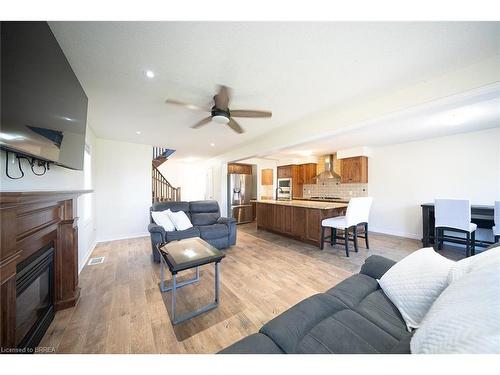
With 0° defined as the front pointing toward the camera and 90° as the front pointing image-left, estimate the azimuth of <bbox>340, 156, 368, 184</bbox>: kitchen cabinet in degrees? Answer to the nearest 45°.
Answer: approximately 45°

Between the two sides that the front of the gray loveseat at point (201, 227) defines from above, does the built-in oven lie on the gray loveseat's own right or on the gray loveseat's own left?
on the gray loveseat's own left

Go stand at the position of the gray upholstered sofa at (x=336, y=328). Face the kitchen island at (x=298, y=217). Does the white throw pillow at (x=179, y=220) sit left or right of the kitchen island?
left

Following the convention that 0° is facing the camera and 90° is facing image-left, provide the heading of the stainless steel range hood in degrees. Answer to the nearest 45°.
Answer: approximately 45°

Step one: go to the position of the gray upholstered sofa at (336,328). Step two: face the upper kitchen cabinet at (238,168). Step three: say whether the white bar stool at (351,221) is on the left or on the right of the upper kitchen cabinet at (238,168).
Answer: right

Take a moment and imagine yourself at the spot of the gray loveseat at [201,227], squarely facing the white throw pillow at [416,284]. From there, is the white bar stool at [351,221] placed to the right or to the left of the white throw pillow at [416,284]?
left

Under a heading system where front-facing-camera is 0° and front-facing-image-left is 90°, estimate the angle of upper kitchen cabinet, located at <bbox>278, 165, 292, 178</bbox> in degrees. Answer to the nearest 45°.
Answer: approximately 0°

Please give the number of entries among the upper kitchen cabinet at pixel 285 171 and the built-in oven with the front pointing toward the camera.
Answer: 2
